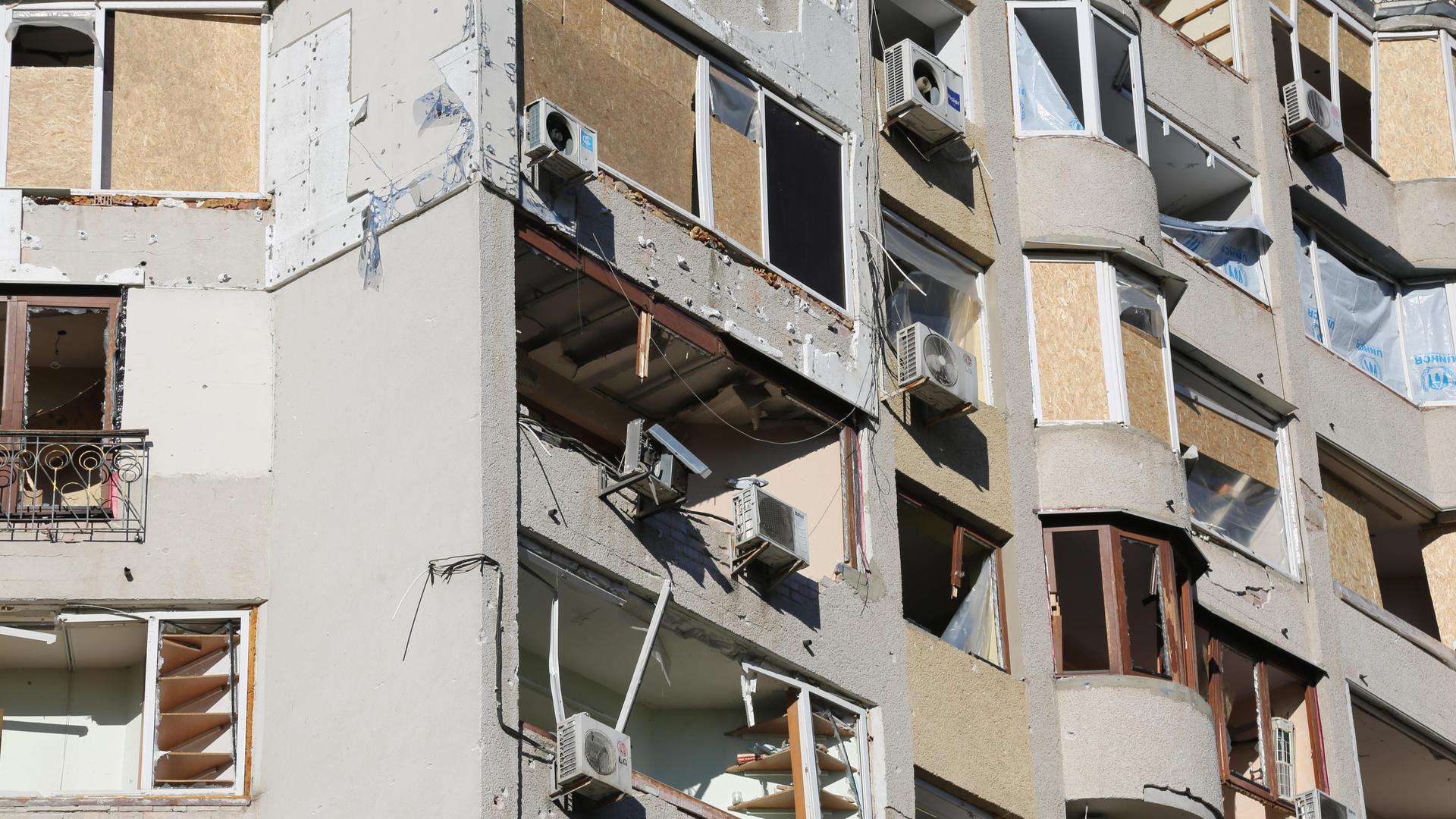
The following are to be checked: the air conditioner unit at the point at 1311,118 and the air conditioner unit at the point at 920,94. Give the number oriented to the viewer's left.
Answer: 0

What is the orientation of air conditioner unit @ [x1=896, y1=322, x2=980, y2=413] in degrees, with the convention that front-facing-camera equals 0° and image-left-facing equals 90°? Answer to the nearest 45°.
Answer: approximately 315°

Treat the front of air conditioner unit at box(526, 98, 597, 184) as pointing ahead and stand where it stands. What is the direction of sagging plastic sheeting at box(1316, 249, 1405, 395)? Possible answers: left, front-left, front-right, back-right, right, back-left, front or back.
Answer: left

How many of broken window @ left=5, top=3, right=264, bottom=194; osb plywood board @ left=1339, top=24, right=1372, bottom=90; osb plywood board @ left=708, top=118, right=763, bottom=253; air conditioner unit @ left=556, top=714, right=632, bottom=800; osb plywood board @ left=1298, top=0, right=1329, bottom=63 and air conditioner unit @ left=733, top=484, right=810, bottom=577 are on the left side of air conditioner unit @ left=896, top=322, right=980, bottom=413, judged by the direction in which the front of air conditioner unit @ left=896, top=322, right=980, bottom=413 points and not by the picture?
2

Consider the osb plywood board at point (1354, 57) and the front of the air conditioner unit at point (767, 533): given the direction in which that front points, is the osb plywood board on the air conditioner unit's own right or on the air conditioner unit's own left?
on the air conditioner unit's own left

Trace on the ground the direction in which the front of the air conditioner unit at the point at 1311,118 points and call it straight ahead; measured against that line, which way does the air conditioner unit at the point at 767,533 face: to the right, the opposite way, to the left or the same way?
the same way

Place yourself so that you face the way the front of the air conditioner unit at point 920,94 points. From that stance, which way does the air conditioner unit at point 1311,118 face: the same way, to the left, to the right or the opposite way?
the same way

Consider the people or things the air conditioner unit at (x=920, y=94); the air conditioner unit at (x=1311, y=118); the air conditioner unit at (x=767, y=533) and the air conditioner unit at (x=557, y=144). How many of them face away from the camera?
0

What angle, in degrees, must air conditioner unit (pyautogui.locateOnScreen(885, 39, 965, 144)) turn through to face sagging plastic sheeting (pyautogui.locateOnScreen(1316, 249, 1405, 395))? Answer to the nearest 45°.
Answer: approximately 90° to its left

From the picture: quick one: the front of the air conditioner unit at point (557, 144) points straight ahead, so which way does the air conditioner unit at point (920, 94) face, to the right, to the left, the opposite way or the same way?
the same way

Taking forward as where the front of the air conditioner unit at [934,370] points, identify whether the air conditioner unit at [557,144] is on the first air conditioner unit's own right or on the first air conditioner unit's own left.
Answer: on the first air conditioner unit's own right

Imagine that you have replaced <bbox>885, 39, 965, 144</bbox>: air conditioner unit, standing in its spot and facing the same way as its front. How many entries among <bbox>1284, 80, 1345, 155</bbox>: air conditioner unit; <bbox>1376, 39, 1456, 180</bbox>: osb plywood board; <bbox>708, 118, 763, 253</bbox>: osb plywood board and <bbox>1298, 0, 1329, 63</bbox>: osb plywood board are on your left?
3

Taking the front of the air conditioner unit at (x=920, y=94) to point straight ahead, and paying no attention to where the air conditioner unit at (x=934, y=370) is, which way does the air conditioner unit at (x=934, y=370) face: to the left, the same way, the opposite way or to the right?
the same way

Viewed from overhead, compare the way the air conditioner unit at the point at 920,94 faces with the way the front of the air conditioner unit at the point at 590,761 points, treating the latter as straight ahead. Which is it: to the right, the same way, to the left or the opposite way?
the same way

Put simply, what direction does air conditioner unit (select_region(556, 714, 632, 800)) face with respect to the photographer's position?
facing the viewer and to the right of the viewer

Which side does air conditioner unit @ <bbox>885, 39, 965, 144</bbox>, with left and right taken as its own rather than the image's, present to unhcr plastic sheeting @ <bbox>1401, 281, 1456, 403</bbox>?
left

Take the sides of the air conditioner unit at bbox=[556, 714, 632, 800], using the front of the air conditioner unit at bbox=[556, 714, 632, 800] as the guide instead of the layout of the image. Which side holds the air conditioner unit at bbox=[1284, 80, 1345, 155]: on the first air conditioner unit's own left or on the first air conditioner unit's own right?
on the first air conditioner unit's own left

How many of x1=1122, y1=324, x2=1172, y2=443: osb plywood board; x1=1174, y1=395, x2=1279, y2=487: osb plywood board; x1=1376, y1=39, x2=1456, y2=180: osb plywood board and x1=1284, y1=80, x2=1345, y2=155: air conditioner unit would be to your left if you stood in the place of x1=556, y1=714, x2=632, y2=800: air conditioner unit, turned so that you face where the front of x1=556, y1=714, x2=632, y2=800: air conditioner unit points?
4

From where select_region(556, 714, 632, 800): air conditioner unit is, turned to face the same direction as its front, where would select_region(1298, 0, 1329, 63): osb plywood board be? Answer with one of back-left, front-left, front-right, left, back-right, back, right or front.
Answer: left

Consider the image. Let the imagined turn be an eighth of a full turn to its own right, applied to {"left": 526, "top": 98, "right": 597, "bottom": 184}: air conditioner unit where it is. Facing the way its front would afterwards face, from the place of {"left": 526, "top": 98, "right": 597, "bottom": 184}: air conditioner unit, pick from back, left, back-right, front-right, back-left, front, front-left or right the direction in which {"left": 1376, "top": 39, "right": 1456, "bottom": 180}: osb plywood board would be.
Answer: back-left

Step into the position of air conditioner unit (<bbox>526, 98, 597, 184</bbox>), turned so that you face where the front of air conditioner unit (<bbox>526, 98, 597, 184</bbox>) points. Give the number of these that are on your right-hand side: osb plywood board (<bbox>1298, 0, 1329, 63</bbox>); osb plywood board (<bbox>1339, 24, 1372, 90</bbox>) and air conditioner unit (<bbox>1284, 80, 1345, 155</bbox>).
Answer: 0
